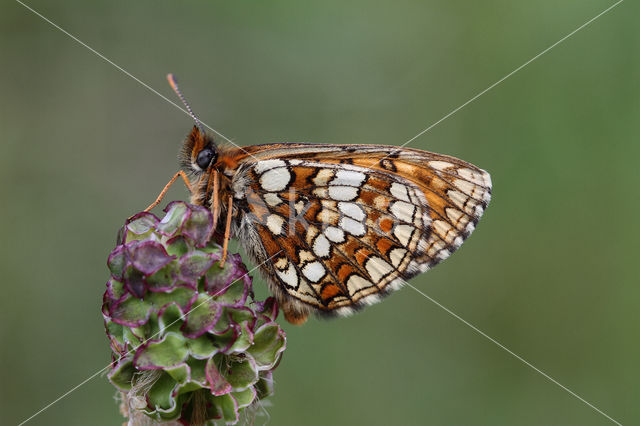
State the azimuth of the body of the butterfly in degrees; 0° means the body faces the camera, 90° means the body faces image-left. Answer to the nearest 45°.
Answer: approximately 90°
